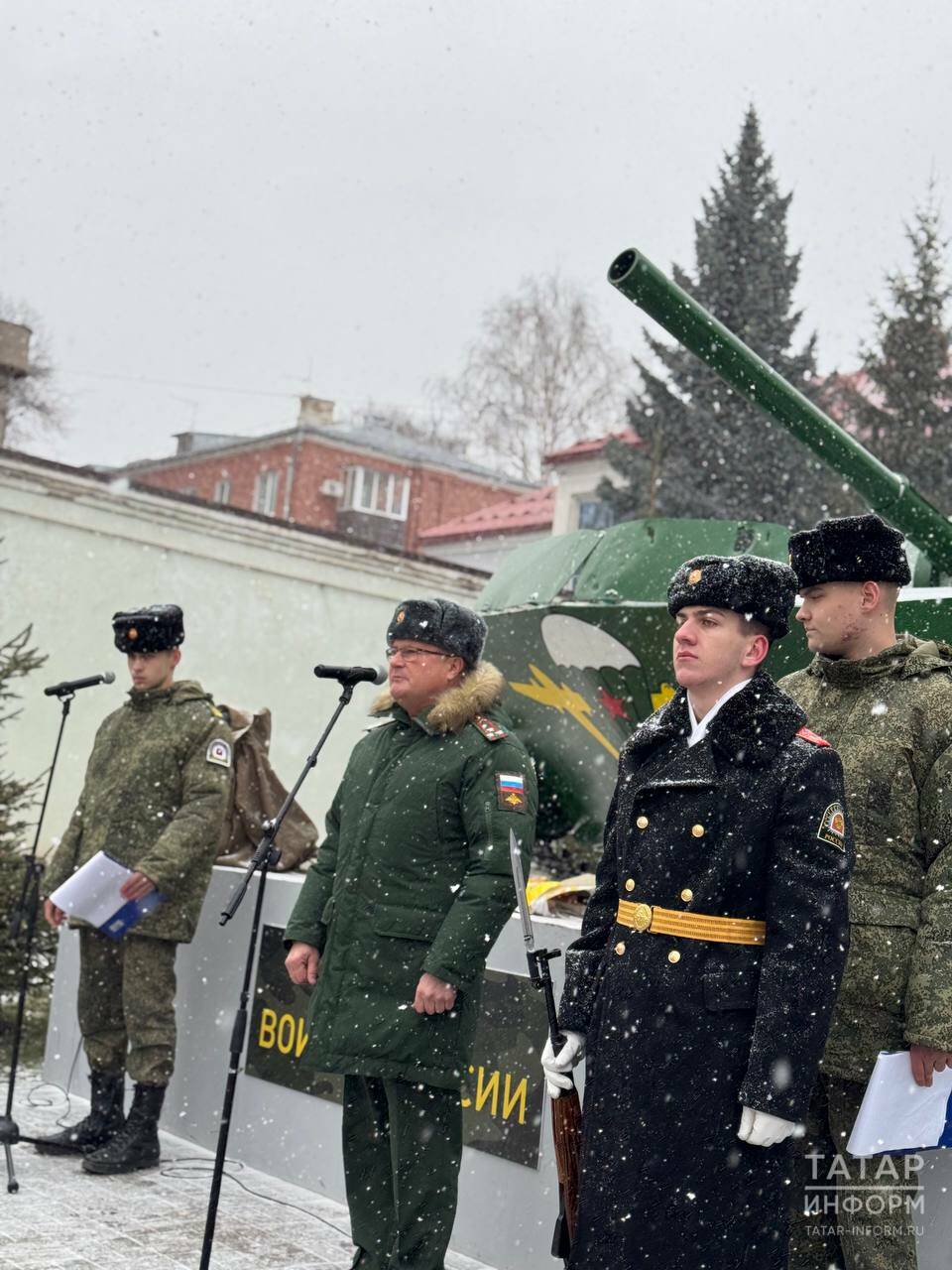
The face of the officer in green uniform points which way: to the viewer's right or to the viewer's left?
to the viewer's left

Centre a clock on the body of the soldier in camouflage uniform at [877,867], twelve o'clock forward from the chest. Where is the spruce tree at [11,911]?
The spruce tree is roughly at 3 o'clock from the soldier in camouflage uniform.

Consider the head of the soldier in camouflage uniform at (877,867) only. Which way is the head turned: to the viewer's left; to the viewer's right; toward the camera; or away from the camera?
to the viewer's left

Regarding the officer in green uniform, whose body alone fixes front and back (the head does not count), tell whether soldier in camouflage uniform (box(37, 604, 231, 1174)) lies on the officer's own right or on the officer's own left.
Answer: on the officer's own right

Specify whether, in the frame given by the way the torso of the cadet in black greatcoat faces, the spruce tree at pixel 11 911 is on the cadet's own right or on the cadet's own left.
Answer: on the cadet's own right

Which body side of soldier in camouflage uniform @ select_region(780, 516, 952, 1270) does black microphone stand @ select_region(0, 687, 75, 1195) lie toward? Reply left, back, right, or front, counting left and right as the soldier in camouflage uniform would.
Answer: right

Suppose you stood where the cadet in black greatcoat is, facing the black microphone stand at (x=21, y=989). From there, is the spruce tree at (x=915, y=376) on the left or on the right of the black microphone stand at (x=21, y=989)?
right

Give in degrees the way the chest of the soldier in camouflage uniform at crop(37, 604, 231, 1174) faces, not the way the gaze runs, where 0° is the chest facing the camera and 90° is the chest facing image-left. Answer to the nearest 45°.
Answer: approximately 45°

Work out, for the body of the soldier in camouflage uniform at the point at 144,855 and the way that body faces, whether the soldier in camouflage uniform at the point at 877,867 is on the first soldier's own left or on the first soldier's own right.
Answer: on the first soldier's own left

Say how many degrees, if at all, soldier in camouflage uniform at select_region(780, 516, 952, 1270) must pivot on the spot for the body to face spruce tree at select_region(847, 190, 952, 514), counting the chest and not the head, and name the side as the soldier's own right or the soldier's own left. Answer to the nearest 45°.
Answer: approximately 135° to the soldier's own right

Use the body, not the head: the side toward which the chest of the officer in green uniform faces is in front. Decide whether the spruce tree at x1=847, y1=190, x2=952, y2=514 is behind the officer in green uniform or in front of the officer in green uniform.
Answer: behind
